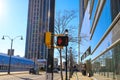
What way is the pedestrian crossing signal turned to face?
toward the camera

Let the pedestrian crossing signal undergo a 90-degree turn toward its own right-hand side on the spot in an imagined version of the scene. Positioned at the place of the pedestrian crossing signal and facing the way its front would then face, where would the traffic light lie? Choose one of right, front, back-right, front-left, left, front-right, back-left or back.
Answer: front-left
